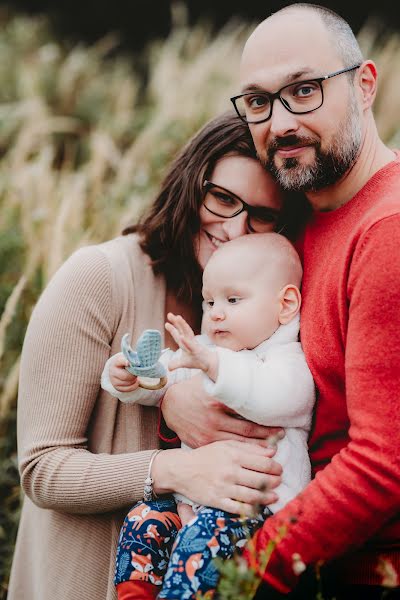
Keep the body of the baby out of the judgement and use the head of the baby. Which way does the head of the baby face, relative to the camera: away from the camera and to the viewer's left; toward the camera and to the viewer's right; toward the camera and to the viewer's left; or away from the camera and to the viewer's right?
toward the camera and to the viewer's left

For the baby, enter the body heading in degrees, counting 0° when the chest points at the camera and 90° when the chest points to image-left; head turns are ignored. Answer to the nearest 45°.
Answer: approximately 45°
